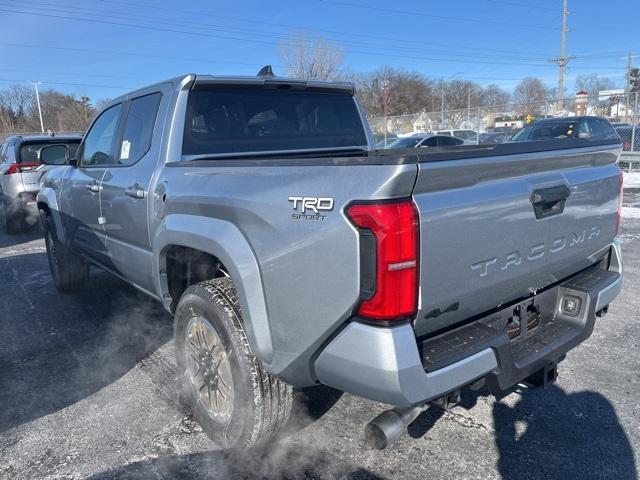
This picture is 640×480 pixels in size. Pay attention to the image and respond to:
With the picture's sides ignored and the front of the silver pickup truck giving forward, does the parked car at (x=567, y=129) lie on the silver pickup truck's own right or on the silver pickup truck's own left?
on the silver pickup truck's own right

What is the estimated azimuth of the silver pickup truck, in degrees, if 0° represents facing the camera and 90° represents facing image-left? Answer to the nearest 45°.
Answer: approximately 135°

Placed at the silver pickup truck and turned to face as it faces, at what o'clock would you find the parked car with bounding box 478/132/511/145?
The parked car is roughly at 2 o'clock from the silver pickup truck.

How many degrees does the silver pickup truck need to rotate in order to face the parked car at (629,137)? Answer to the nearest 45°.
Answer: approximately 90° to its right

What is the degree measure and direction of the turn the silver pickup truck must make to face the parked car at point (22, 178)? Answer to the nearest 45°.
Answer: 0° — it already faces it
